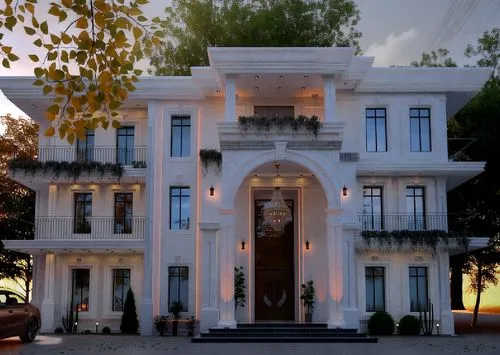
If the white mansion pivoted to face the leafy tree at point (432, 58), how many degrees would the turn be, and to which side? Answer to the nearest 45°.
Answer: approximately 135° to its left

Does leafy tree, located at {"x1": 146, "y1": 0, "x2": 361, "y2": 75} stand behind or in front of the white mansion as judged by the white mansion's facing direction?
behind

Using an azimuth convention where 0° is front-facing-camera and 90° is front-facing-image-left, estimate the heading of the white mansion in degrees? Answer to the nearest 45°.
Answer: approximately 0°

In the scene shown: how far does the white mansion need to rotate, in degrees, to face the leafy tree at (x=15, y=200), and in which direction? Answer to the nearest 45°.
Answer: approximately 135° to its right
